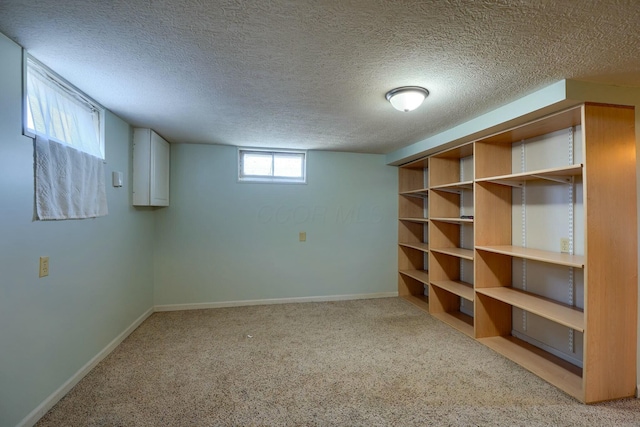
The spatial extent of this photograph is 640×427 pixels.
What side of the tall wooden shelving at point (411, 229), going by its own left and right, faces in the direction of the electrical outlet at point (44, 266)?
front

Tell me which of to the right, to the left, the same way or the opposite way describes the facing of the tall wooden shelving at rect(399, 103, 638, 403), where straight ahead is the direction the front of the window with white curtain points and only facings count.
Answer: the opposite way

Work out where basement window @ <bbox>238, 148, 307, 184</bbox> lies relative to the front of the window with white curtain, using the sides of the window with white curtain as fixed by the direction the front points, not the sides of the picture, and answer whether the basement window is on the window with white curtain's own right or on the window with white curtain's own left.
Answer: on the window with white curtain's own left

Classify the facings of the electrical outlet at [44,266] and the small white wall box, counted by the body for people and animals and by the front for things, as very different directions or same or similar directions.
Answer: same or similar directions

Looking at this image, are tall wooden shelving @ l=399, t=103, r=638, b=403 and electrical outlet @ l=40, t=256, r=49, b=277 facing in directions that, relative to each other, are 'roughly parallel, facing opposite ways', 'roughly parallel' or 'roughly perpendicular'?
roughly parallel, facing opposite ways

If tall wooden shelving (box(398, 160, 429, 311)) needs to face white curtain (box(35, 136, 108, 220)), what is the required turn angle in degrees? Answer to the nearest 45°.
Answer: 0° — it already faces it

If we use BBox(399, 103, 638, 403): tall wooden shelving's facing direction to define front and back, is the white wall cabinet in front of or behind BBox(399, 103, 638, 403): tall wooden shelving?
in front

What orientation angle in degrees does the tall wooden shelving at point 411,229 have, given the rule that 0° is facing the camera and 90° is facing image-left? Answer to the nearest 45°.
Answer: approximately 45°

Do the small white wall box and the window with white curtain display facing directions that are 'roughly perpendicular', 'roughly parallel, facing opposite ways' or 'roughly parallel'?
roughly parallel

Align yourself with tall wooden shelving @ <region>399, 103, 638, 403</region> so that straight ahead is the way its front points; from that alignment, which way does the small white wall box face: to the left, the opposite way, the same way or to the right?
the opposite way

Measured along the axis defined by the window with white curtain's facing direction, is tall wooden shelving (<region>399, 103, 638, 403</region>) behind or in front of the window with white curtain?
in front

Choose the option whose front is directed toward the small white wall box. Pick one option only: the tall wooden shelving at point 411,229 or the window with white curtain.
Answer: the tall wooden shelving

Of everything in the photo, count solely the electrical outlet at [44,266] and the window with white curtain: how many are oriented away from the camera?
0

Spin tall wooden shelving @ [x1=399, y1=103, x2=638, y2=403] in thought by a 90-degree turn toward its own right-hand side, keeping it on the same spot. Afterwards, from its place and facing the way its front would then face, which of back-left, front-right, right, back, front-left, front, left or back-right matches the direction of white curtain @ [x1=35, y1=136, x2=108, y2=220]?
left

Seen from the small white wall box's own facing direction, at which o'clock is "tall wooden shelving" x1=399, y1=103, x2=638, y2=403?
The tall wooden shelving is roughly at 12 o'clock from the small white wall box.

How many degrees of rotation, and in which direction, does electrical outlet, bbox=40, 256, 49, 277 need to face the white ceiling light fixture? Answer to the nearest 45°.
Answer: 0° — it already faces it

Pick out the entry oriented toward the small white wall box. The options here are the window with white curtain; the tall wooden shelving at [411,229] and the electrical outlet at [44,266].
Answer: the tall wooden shelving
